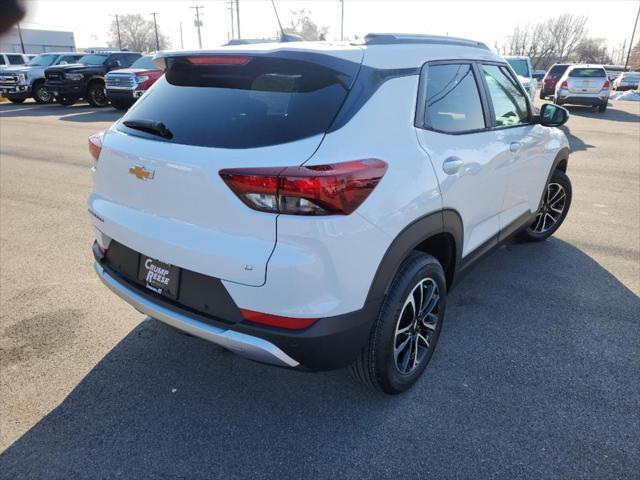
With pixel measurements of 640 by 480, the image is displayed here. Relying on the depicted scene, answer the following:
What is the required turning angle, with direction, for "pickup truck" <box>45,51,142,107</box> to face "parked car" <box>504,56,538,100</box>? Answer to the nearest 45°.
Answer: approximately 90° to its left

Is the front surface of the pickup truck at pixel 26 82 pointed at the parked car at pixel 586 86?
no

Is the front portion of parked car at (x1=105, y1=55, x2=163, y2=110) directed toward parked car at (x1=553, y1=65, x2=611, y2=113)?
no

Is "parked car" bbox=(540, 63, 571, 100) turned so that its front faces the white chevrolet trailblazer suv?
no

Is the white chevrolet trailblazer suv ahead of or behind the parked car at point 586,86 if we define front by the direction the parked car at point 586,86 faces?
behind

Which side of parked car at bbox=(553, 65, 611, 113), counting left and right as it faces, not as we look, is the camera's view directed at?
back

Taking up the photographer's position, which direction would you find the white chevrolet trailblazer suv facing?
facing away from the viewer and to the right of the viewer

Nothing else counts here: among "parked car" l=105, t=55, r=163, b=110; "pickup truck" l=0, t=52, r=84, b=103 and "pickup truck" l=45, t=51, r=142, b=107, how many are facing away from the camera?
0

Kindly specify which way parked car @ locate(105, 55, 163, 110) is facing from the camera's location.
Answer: facing the viewer and to the left of the viewer

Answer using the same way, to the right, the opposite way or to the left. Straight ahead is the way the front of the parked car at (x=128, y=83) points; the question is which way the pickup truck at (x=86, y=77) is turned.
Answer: the same way

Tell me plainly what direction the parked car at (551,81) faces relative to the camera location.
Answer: facing away from the viewer

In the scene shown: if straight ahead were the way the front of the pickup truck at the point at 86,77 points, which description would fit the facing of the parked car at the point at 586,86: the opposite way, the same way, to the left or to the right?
the opposite way
